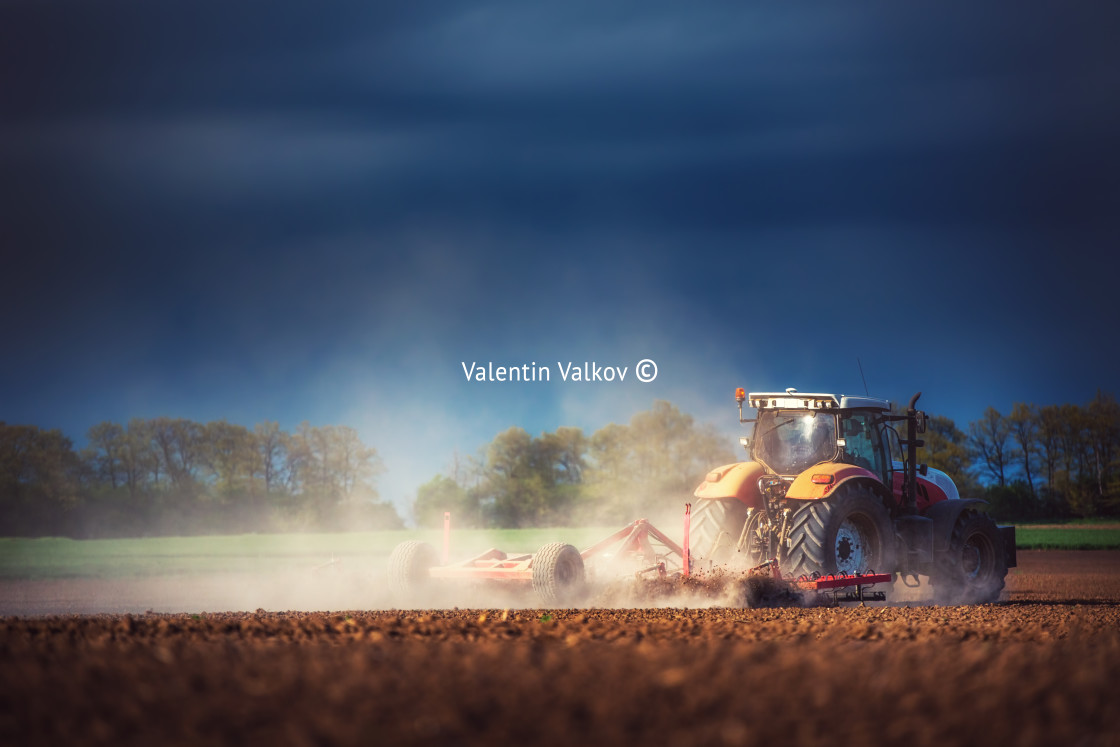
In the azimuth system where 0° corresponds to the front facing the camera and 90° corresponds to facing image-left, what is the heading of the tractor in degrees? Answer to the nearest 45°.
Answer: approximately 225°

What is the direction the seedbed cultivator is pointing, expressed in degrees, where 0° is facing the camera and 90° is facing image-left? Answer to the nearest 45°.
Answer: approximately 225°

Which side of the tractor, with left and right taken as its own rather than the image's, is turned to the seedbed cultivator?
back

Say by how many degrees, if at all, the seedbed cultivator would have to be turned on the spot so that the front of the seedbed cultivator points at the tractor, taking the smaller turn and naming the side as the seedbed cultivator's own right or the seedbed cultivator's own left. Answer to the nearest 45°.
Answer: approximately 45° to the seedbed cultivator's own right
